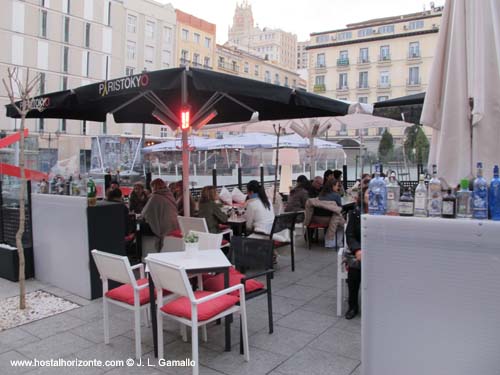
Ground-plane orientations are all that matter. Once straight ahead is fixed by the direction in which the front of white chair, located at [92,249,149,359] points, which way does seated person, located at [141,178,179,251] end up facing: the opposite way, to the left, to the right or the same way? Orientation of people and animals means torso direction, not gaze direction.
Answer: to the left

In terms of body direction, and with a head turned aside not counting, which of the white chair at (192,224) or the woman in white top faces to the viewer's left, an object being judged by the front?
the woman in white top

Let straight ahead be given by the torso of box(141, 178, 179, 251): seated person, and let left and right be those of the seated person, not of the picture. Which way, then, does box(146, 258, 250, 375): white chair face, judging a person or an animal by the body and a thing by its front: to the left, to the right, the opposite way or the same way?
to the right

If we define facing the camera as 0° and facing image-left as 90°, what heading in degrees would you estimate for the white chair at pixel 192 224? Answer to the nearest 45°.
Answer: approximately 315°

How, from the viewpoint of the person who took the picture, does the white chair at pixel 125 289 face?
facing away from the viewer and to the right of the viewer

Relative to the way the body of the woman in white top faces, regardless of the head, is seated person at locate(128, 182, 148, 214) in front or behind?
in front

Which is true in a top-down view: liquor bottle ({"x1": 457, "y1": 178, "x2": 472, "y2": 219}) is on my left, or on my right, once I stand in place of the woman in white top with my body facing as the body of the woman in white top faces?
on my left

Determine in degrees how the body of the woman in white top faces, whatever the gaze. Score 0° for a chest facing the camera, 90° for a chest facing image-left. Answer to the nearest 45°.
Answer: approximately 90°

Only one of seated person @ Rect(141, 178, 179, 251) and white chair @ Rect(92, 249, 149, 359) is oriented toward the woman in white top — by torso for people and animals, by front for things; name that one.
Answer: the white chair
